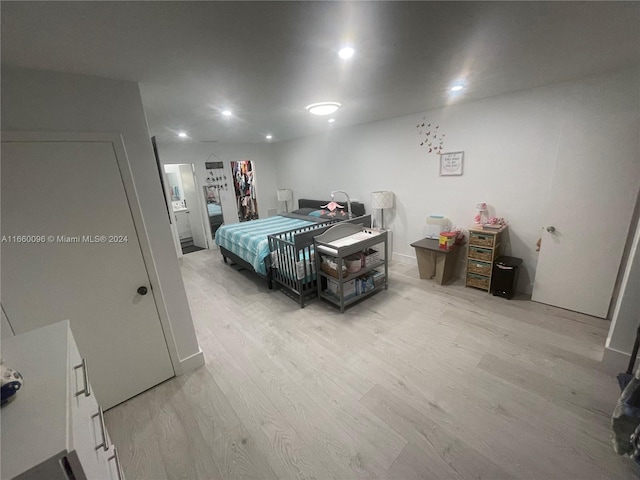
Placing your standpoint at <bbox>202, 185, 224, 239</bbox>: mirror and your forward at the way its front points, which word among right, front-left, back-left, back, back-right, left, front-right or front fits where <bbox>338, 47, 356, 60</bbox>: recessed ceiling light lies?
front

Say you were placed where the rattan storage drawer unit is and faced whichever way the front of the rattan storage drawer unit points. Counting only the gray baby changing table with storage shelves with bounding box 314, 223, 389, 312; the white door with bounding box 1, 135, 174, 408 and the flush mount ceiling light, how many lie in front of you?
3

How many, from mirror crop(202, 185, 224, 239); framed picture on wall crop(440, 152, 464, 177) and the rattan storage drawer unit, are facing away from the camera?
0

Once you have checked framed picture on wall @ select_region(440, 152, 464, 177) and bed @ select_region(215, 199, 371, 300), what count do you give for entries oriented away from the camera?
0

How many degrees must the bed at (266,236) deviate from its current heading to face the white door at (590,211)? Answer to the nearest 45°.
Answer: approximately 90° to its left

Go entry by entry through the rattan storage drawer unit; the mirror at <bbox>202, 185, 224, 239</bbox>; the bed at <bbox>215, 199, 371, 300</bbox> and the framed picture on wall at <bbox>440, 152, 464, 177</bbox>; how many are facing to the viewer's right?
0

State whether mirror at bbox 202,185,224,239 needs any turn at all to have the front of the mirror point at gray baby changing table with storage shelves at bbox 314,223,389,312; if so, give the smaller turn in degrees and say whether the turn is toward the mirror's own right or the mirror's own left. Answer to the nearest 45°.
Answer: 0° — it already faces it

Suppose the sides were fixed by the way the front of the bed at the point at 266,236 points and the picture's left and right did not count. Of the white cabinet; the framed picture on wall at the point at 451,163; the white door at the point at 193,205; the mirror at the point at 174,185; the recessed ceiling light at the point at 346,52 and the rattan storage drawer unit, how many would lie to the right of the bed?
2

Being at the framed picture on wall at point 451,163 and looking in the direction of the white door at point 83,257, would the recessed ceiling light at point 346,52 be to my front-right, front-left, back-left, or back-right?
front-left

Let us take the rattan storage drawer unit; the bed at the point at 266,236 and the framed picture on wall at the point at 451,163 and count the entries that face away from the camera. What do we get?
0

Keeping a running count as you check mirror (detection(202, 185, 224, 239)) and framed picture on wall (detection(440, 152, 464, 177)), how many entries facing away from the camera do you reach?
0

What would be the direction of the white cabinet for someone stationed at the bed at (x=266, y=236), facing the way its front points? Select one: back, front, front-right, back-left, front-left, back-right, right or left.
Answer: front-left

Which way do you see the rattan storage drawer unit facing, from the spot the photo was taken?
facing the viewer and to the left of the viewer

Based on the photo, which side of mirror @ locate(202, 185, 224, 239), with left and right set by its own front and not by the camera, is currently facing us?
front

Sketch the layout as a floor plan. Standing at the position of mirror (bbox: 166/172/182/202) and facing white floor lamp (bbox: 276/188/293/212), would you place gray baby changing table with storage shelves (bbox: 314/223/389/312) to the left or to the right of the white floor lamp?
right
